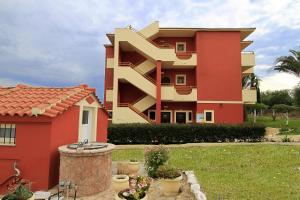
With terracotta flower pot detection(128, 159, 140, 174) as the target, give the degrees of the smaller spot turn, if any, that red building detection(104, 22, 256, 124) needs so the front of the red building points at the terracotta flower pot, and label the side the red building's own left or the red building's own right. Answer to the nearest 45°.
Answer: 0° — it already faces it

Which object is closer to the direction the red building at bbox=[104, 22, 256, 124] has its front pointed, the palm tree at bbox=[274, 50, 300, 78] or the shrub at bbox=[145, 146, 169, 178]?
the shrub

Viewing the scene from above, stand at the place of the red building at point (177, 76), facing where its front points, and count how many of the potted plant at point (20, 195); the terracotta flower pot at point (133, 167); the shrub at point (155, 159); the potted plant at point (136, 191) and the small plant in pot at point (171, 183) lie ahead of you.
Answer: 5

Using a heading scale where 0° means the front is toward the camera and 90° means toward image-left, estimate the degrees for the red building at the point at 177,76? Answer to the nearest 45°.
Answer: approximately 0°

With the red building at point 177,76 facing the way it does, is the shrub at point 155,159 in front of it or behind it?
in front

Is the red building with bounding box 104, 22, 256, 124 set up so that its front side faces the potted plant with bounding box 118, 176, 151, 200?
yes

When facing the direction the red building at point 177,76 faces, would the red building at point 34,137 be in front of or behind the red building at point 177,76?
in front

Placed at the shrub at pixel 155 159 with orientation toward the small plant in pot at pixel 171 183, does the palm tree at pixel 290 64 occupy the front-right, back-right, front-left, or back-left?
back-left

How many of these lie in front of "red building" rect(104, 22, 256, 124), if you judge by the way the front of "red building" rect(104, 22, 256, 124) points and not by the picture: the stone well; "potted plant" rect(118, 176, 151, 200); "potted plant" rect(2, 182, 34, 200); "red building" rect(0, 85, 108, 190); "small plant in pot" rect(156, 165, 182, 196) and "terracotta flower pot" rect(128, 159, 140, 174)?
6

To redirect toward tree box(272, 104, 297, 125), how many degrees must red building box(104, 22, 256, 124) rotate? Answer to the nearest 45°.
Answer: approximately 135° to its left

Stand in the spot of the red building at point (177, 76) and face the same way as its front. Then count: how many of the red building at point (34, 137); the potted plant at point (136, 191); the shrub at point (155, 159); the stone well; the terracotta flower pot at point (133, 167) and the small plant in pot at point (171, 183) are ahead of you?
6

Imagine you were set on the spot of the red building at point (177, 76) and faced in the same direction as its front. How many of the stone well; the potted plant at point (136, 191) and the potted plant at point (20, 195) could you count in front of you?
3

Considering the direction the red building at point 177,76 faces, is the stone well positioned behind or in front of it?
in front
